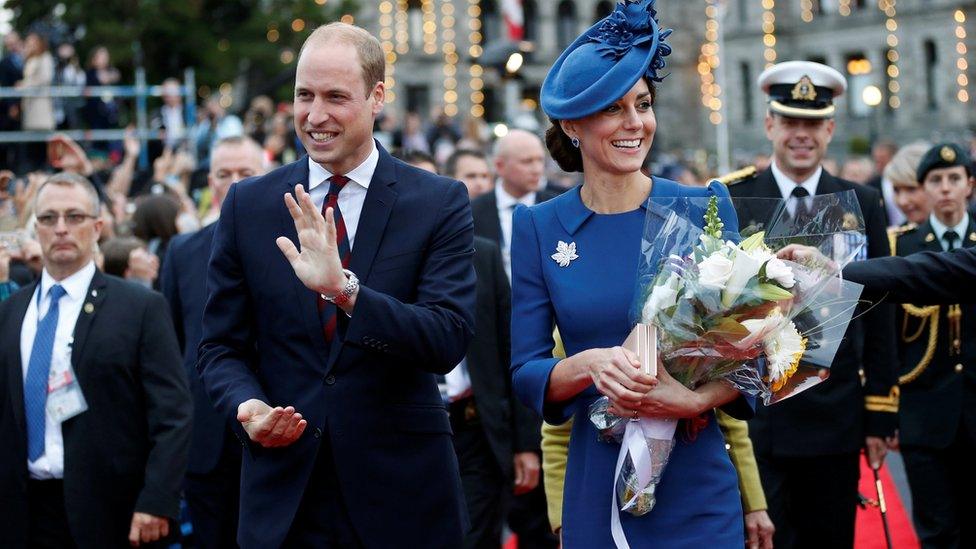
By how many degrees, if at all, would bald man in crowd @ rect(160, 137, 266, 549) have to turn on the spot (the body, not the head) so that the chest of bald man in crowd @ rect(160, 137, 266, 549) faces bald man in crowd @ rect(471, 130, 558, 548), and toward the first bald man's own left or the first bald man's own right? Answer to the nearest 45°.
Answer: approximately 135° to the first bald man's own left

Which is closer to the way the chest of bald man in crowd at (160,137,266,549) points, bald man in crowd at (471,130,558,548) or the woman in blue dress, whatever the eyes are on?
the woman in blue dress

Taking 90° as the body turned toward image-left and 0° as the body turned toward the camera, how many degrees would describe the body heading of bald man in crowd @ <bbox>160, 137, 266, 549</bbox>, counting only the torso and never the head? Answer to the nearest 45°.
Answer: approximately 0°

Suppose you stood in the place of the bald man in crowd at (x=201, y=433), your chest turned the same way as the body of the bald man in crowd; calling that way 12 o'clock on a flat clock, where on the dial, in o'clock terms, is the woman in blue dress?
The woman in blue dress is roughly at 11 o'clock from the bald man in crowd.

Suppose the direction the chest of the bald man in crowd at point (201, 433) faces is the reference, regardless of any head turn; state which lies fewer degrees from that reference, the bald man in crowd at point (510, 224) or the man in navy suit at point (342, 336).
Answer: the man in navy suit

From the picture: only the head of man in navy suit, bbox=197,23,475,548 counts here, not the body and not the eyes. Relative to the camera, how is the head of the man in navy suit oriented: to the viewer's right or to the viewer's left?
to the viewer's left
